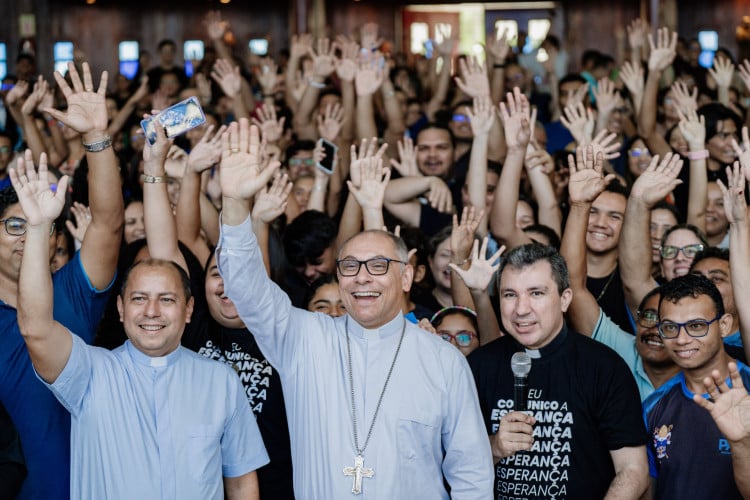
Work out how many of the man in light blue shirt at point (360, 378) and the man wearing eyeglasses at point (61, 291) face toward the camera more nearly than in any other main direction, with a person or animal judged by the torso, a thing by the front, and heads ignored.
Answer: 2

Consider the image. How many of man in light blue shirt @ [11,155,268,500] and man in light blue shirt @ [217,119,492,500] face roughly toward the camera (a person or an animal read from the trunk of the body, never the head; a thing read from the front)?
2

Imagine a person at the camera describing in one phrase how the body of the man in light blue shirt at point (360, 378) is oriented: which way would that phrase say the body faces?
toward the camera

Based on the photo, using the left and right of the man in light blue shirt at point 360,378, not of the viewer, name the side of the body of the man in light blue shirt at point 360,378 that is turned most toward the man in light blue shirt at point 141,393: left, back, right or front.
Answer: right

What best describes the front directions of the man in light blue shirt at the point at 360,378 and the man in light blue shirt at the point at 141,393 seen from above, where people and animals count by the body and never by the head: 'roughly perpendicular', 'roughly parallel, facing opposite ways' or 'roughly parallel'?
roughly parallel

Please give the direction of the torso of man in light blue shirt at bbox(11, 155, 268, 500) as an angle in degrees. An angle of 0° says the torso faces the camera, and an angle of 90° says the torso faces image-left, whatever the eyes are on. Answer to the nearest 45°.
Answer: approximately 0°

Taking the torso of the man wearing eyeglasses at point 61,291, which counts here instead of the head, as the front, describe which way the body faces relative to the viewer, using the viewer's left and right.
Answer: facing the viewer

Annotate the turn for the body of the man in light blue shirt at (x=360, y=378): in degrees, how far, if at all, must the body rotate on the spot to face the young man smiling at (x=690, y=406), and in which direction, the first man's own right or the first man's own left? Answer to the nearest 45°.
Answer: approximately 90° to the first man's own left

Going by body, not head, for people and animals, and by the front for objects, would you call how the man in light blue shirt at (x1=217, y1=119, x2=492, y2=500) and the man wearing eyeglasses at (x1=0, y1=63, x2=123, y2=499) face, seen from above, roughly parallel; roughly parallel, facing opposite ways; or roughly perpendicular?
roughly parallel

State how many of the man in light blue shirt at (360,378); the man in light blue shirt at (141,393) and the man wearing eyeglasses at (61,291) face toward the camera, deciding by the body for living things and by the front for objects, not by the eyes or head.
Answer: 3
